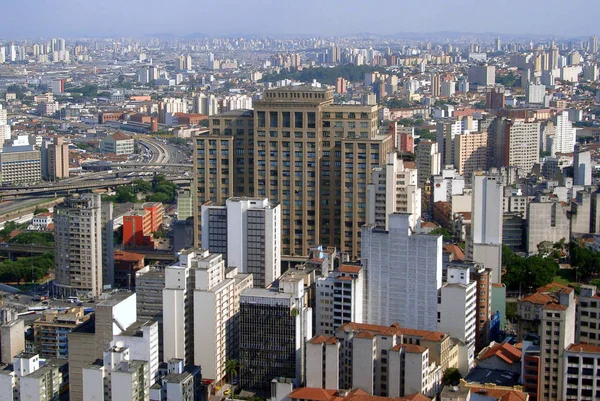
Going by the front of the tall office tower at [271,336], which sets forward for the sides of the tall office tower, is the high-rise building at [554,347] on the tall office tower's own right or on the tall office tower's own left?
on the tall office tower's own left

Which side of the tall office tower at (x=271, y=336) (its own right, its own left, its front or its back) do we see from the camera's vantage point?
front

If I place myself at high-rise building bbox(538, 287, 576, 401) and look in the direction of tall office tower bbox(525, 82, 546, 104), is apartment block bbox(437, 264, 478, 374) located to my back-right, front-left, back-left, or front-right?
front-left

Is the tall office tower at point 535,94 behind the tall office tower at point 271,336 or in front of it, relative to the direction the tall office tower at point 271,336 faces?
behind

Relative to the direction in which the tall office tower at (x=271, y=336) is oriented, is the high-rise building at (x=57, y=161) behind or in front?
behind

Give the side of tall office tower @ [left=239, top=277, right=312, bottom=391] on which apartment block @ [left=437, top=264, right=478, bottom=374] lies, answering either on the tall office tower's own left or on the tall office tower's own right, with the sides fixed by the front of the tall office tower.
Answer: on the tall office tower's own left

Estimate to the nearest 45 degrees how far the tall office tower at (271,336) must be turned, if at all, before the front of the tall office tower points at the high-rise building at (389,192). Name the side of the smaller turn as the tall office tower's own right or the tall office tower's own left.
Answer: approximately 135° to the tall office tower's own left

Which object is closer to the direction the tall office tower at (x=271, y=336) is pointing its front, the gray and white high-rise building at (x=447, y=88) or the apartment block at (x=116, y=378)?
the apartment block

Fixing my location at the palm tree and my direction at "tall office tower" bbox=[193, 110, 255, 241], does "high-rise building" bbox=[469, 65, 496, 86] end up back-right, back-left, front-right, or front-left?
front-right
